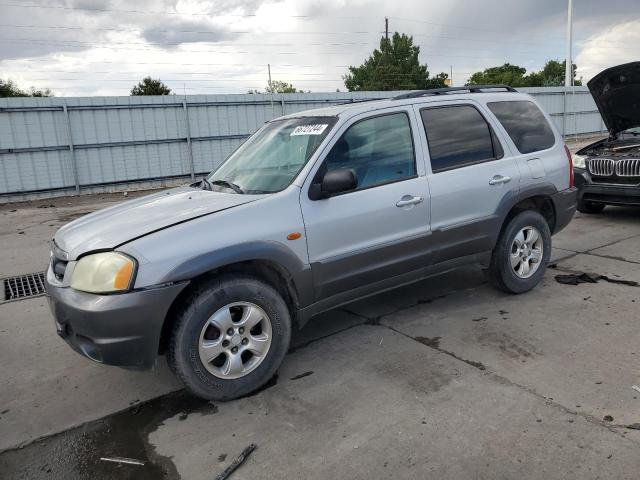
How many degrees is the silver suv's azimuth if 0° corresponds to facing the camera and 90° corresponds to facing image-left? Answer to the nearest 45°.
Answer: approximately 45°

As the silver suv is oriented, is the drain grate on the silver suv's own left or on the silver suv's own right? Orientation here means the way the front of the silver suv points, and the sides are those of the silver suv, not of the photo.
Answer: on the silver suv's own right

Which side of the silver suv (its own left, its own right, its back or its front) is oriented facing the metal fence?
right

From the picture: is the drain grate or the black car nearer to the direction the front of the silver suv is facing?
the drain grate

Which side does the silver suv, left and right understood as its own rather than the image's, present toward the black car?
back
